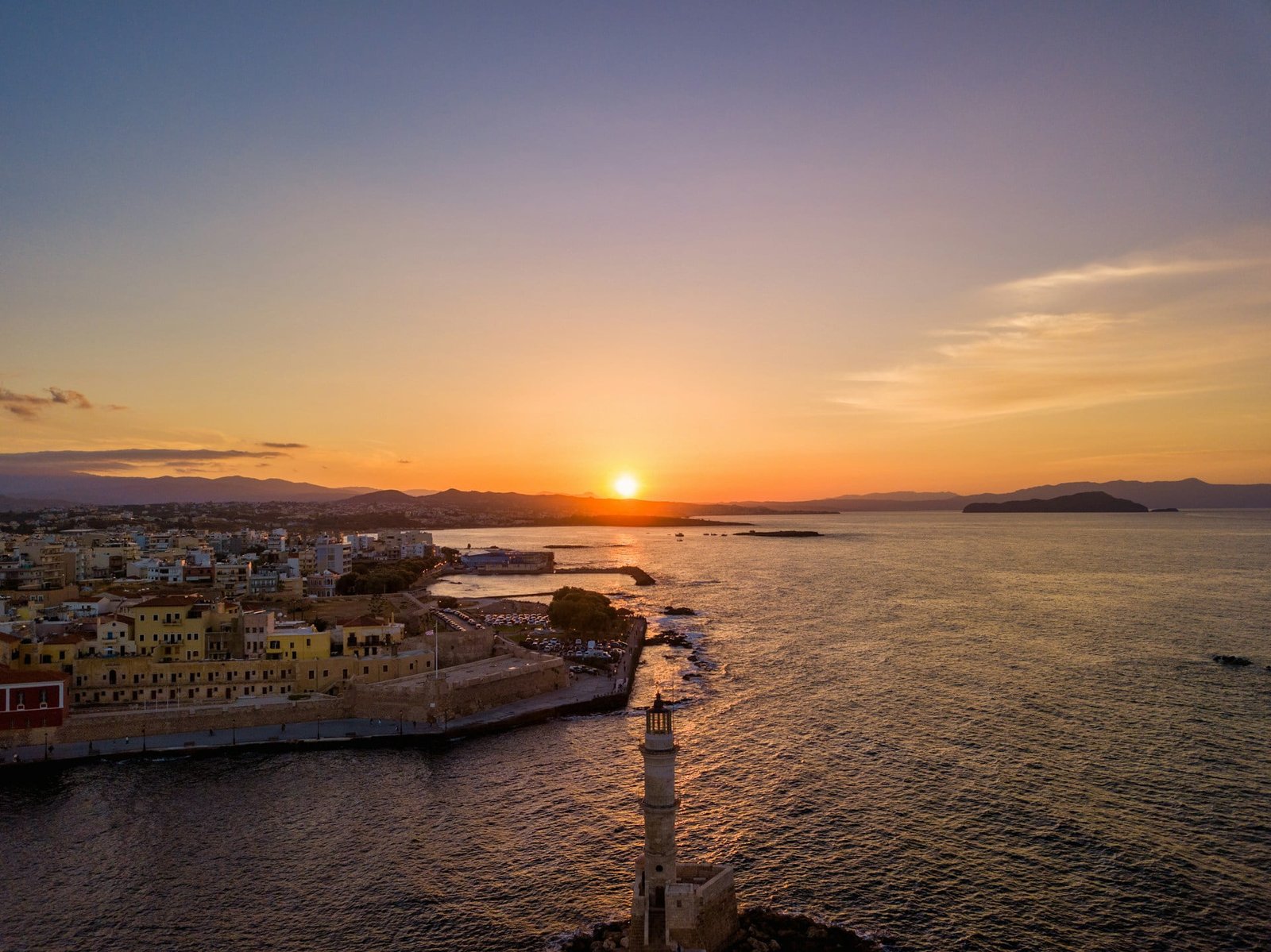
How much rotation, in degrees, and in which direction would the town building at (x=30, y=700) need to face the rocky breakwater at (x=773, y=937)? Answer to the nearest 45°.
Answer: approximately 45° to its left

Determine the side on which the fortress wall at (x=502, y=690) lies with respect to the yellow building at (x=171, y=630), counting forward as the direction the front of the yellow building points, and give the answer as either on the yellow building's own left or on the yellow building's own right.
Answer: on the yellow building's own left

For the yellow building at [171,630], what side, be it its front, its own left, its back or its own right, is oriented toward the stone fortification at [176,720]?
front

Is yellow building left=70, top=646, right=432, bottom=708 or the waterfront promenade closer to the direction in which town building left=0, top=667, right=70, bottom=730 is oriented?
the waterfront promenade

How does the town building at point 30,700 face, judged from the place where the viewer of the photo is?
facing the viewer

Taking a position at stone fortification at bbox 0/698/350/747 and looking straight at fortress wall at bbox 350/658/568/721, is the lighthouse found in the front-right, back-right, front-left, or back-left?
front-right

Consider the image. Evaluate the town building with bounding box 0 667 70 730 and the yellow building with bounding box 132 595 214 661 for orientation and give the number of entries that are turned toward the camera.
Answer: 2

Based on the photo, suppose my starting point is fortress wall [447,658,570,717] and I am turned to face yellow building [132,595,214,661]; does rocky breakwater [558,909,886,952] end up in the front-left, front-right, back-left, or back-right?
back-left

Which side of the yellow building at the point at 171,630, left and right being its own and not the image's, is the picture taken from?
front

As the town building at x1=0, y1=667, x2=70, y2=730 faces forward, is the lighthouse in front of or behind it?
in front

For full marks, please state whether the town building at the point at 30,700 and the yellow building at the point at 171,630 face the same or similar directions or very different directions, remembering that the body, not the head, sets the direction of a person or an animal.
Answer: same or similar directions

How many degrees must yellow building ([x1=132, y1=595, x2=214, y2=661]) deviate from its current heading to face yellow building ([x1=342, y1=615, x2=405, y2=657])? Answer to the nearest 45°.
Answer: approximately 90° to its left
